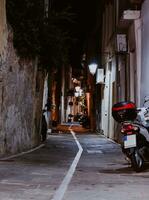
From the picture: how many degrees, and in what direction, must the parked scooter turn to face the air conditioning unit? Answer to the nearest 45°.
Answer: approximately 45° to its left

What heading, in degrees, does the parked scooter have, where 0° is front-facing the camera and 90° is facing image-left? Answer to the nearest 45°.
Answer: approximately 225°
